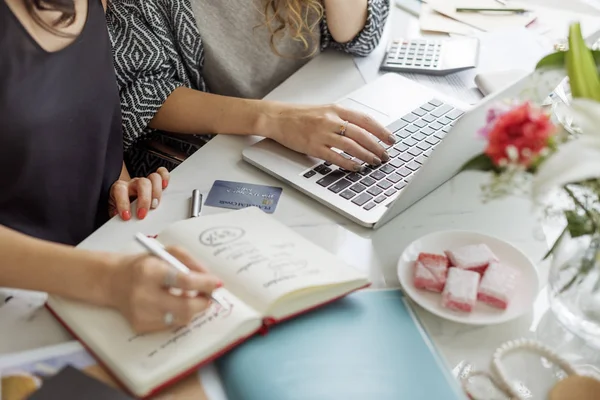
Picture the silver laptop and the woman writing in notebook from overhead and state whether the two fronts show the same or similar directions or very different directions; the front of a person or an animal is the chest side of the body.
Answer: very different directions

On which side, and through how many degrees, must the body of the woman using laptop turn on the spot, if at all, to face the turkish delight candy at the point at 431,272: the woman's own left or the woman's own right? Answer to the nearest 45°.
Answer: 0° — they already face it

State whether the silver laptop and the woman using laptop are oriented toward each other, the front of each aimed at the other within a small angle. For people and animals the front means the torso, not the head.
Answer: yes

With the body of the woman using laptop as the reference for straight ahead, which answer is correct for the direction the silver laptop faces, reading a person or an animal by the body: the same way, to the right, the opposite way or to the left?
the opposite way

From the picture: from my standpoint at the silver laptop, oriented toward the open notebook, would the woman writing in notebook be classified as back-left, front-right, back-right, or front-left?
front-right

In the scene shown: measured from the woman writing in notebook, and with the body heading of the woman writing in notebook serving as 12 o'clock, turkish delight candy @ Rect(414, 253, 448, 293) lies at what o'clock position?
The turkish delight candy is roughly at 12 o'clock from the woman writing in notebook.

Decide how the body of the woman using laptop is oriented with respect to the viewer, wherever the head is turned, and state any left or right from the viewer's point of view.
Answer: facing the viewer and to the right of the viewer

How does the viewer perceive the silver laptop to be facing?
facing away from the viewer and to the left of the viewer

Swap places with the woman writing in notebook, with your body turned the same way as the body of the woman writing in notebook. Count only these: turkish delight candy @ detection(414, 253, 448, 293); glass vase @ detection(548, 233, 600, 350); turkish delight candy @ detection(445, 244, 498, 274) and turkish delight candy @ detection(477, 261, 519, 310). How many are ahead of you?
4

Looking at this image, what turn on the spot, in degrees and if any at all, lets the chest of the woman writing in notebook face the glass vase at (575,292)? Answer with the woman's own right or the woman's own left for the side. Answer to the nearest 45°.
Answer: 0° — they already face it
